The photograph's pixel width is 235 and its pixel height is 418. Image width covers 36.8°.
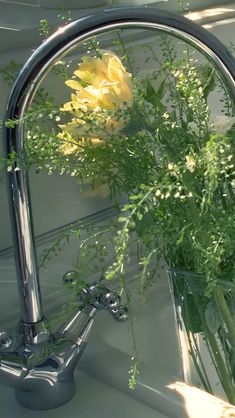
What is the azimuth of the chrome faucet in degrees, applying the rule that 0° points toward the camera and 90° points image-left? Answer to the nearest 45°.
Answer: approximately 270°
